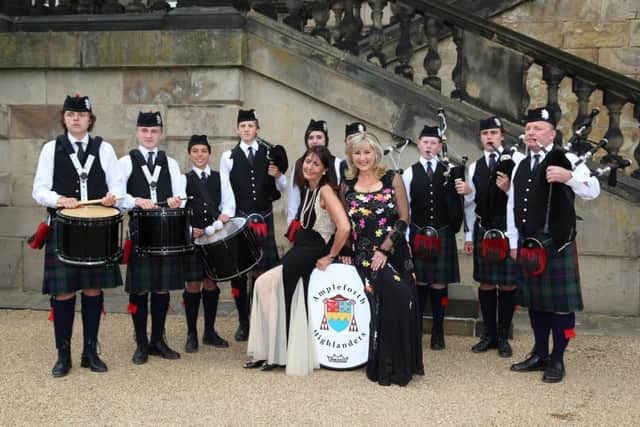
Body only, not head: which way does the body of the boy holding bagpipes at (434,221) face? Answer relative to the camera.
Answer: toward the camera

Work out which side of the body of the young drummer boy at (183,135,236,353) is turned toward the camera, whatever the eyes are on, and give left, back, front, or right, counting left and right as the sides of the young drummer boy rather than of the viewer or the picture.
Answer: front

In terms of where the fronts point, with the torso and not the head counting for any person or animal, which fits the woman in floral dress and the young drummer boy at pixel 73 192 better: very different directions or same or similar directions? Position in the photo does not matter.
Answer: same or similar directions

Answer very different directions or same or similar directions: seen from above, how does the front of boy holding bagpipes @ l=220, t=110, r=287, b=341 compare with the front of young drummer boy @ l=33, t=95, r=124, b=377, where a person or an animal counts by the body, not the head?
same or similar directions

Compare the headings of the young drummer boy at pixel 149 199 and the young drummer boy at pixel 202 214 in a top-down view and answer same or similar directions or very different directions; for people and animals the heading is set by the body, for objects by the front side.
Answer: same or similar directions

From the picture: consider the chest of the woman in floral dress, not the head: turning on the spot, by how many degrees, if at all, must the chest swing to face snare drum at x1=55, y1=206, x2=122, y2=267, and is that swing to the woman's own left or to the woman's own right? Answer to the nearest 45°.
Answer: approximately 90° to the woman's own right

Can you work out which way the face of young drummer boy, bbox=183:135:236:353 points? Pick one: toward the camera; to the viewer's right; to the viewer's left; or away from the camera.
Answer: toward the camera

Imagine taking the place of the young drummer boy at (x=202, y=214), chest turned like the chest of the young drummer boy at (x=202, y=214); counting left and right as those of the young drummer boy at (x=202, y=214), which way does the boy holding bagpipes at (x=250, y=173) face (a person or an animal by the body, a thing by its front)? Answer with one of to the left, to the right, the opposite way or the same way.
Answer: the same way

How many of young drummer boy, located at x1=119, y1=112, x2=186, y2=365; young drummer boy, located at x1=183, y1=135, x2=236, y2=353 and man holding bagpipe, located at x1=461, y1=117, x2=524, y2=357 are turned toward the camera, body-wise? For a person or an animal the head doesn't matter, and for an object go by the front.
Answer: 3

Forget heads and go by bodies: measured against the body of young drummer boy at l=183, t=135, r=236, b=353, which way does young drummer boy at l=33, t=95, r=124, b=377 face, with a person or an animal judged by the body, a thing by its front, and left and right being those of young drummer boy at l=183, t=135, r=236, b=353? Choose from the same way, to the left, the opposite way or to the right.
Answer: the same way

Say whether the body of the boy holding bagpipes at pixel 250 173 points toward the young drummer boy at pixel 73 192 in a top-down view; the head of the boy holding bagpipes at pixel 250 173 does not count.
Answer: no

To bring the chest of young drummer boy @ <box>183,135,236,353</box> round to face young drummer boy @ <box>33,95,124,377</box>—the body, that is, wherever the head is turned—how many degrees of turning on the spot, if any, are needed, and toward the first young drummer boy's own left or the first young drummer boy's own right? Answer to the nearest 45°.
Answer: approximately 45° to the first young drummer boy's own right

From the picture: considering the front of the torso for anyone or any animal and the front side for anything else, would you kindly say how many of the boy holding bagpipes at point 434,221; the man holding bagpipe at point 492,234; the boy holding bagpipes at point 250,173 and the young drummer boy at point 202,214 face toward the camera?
4

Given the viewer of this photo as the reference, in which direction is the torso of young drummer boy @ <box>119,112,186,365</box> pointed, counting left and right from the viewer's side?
facing the viewer

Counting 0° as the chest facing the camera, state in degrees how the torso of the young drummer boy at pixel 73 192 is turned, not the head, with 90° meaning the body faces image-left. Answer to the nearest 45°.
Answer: approximately 0°

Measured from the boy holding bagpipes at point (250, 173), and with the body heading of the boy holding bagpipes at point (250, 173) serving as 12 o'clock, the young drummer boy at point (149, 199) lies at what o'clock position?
the young drummer boy at point (149, 199) is roughly at 2 o'clock from the boy holding bagpipes at point (250, 173).
